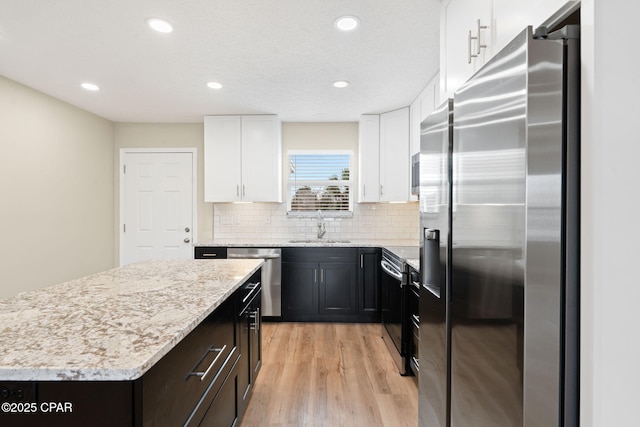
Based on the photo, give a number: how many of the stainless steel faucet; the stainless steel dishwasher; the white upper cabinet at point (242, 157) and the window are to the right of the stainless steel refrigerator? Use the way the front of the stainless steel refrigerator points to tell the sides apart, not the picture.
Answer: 4

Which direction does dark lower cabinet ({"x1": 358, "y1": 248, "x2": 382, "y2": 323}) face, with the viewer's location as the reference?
facing the viewer

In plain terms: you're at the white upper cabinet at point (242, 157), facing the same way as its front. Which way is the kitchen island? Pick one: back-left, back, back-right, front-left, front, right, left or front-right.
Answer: front

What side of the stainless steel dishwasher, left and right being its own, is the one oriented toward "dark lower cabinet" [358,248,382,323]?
left

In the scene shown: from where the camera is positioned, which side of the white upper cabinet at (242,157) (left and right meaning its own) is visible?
front

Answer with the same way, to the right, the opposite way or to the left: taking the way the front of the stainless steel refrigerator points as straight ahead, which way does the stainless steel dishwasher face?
to the left

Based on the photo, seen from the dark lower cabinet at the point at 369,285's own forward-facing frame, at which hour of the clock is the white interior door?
The white interior door is roughly at 3 o'clock from the dark lower cabinet.

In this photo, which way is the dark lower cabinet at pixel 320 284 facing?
toward the camera

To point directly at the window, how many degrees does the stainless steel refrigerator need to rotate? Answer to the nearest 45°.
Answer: approximately 90° to its right

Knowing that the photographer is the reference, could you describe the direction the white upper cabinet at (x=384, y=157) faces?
facing the viewer and to the left of the viewer
